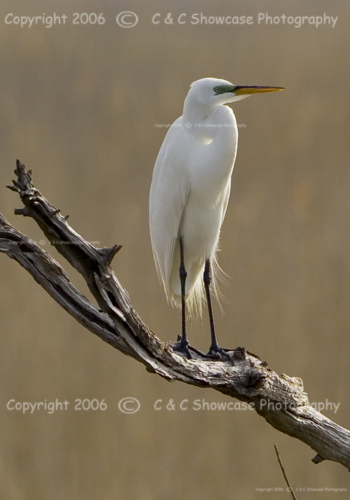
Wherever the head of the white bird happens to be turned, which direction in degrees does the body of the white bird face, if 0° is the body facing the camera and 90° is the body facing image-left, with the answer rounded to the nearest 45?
approximately 315°
